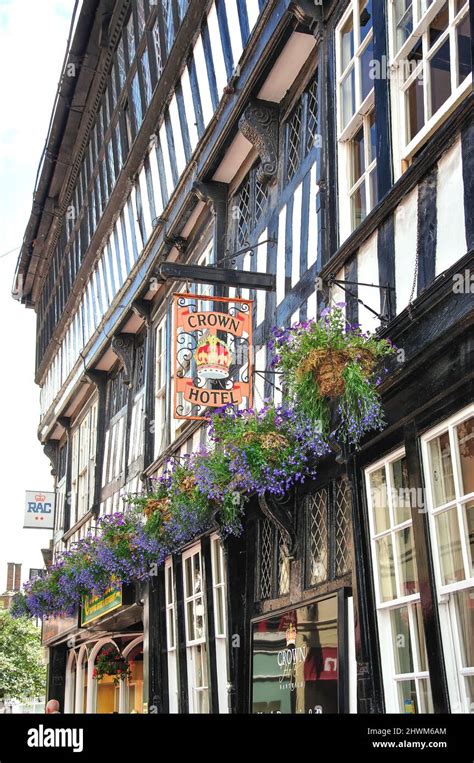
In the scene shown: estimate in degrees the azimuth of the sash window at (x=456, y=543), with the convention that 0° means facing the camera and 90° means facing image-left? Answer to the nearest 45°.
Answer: approximately 45°

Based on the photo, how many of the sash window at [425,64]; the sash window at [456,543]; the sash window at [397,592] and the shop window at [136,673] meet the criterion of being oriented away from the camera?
0

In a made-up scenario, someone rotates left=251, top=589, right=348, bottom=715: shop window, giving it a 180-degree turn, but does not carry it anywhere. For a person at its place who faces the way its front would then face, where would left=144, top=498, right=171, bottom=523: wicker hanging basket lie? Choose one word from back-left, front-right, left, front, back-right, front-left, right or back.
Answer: left

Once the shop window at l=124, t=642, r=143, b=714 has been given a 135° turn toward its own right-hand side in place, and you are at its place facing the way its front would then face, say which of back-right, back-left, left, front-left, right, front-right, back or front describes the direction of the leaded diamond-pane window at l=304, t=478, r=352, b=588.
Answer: back

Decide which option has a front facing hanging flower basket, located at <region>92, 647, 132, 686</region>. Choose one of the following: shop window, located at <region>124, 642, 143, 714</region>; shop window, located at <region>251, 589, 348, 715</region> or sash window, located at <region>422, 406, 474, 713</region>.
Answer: shop window, located at <region>124, 642, 143, 714</region>

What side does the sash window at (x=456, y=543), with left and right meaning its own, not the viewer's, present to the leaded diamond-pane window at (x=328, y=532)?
right

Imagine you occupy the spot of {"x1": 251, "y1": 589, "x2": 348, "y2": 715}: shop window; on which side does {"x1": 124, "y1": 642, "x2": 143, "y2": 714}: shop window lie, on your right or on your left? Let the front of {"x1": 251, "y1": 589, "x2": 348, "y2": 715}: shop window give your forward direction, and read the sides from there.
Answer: on your right

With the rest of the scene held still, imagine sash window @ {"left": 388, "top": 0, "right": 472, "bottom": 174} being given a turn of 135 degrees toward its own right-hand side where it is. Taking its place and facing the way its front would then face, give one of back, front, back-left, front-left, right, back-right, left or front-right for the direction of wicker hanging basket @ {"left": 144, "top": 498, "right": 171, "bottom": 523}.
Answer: front-left

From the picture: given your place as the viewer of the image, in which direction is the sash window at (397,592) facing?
facing the viewer and to the left of the viewer

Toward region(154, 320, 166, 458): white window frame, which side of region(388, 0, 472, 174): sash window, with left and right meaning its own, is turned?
right

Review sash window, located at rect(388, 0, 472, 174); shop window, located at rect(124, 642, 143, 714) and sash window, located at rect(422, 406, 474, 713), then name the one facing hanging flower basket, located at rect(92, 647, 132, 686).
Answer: the shop window

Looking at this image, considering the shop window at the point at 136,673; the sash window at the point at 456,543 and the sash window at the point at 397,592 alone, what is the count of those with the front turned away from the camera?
0

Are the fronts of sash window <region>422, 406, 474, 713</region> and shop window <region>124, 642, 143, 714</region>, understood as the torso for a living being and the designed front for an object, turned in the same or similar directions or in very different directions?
same or similar directions

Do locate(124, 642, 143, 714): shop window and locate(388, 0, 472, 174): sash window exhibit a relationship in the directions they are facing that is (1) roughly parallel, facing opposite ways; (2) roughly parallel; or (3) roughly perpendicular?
roughly parallel
